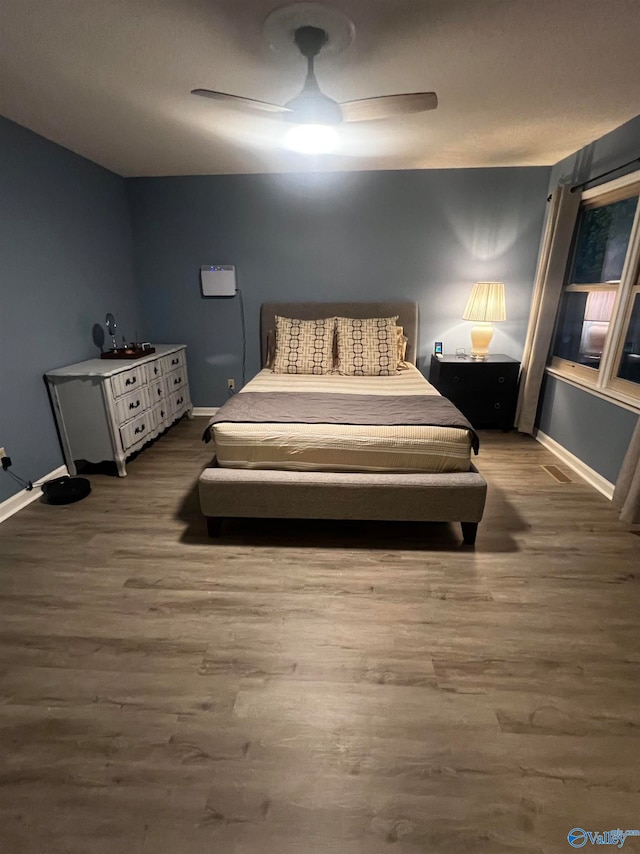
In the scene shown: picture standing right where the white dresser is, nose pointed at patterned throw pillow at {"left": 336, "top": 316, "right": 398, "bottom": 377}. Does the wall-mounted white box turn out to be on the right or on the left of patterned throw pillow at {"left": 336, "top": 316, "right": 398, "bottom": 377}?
left

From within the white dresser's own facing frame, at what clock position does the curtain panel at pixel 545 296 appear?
The curtain panel is roughly at 11 o'clock from the white dresser.

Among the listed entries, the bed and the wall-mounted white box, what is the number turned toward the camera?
2

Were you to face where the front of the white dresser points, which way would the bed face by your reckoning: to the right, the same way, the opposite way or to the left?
to the right

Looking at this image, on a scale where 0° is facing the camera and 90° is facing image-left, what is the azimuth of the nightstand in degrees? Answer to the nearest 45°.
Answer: approximately 0°

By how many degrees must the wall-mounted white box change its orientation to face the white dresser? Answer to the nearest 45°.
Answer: approximately 45° to its right

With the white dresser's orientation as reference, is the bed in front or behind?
in front

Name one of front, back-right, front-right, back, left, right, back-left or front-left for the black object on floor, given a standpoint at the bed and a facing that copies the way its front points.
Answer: right

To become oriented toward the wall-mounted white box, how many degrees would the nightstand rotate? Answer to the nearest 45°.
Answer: approximately 90° to its right

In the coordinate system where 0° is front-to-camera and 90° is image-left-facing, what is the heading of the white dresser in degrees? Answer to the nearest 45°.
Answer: approximately 315°

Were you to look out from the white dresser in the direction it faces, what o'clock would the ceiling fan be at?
The ceiling fan is roughly at 12 o'clock from the white dresser.

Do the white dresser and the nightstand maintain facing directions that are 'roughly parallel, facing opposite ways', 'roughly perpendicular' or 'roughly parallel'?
roughly perpendicular

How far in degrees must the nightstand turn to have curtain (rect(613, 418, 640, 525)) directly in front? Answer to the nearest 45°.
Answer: approximately 45° to its left

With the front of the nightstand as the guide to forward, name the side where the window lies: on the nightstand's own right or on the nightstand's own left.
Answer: on the nightstand's own left

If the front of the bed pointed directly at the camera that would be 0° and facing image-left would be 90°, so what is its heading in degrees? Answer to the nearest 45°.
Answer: approximately 0°

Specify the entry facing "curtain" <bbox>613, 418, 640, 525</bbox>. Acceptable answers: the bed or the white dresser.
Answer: the white dresser
